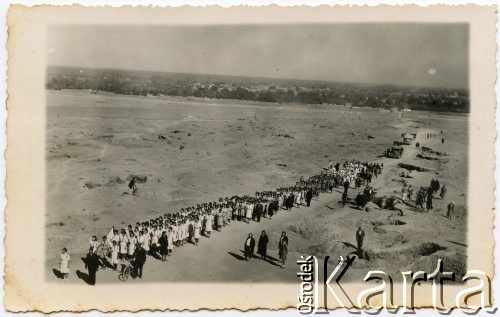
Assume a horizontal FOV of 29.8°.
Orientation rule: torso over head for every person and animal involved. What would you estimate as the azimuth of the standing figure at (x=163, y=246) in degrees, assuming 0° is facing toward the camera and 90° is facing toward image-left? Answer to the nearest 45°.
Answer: approximately 45°

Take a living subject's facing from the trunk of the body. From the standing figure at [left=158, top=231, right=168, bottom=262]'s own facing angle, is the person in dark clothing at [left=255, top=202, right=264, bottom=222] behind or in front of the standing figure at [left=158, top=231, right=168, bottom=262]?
behind

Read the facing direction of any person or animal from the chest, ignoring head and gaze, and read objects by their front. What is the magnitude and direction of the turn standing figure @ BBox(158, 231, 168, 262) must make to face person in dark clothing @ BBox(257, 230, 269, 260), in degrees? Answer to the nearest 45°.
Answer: approximately 135° to its left

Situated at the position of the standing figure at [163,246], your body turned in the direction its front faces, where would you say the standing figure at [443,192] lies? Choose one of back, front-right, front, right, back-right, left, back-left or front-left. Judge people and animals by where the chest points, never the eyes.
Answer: back-left

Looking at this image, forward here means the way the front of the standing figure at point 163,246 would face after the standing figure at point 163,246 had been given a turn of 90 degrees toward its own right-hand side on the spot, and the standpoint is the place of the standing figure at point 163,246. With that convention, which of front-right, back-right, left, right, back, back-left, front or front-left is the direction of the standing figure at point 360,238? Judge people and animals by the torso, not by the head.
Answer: back-right
